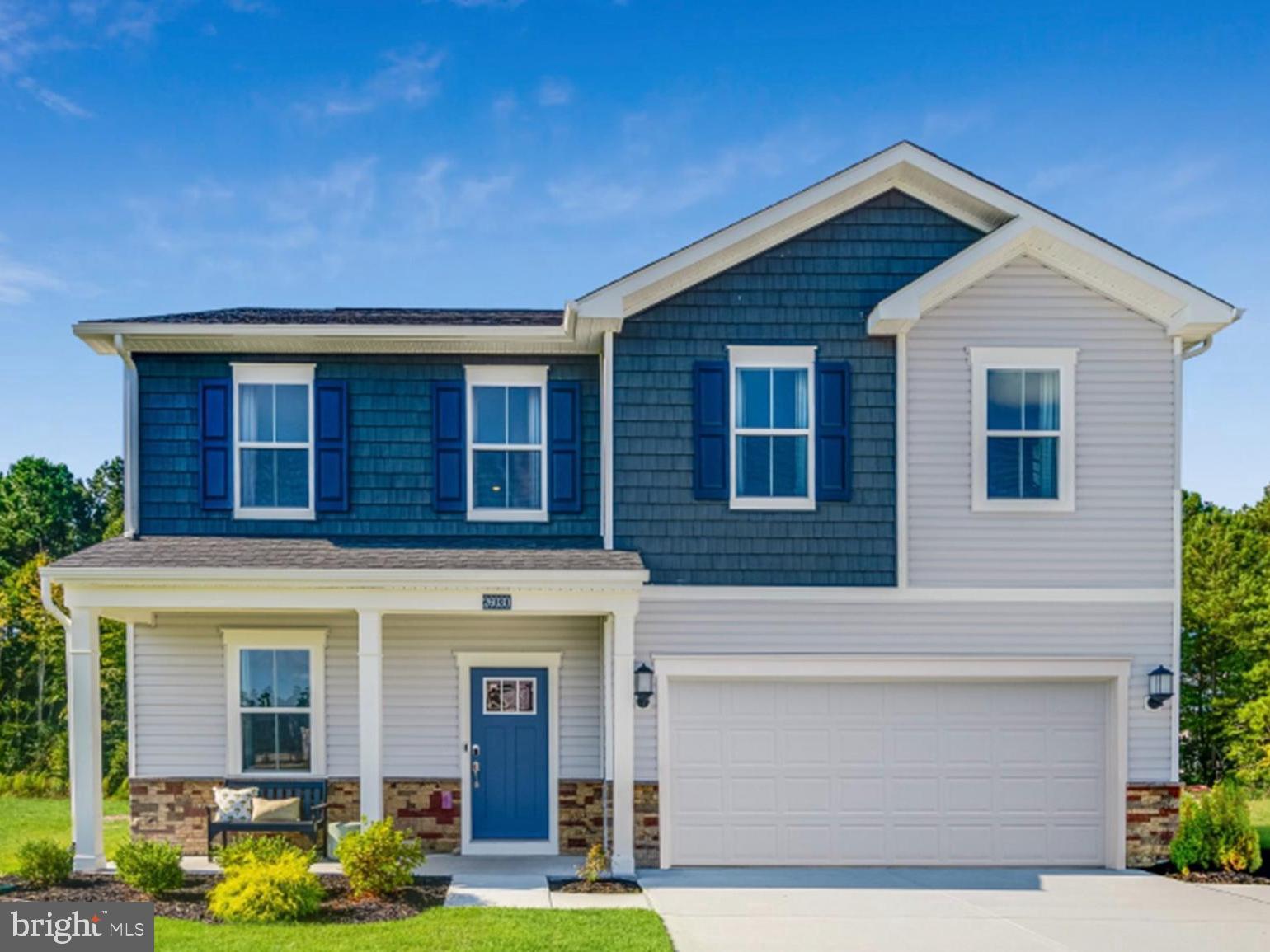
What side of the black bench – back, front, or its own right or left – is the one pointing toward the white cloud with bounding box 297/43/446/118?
back

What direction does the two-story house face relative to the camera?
toward the camera

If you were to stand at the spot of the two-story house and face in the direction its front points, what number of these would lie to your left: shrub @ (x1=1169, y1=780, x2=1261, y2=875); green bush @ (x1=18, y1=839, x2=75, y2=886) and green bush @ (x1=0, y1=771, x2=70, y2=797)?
1

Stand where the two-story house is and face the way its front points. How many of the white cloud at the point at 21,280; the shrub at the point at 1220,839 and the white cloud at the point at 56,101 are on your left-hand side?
1

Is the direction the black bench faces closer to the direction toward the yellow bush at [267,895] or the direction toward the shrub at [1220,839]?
the yellow bush

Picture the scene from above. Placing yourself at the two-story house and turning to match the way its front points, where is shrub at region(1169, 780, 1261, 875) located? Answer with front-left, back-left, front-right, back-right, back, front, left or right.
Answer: left

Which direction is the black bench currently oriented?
toward the camera

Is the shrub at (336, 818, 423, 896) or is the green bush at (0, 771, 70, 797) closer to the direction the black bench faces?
the shrub

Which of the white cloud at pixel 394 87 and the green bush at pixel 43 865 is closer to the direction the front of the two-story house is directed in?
the green bush

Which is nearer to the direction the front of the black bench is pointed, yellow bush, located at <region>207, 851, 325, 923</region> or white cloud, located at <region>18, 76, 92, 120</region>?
the yellow bush

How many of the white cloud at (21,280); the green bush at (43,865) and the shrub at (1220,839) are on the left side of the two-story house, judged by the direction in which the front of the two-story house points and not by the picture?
1

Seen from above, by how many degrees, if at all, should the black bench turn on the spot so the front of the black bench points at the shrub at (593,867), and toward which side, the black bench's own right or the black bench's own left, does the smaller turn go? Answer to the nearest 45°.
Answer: approximately 45° to the black bench's own left
